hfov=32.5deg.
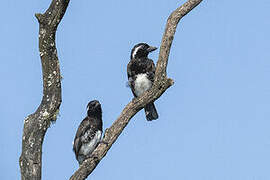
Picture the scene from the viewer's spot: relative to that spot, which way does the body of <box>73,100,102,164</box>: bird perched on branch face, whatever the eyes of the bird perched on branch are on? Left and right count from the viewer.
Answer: facing the viewer and to the right of the viewer

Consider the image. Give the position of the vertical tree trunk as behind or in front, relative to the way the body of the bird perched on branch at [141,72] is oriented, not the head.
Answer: in front

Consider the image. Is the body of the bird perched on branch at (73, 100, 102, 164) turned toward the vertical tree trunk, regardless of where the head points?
no

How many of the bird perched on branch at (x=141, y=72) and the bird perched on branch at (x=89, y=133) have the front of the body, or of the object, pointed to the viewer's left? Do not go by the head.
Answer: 0

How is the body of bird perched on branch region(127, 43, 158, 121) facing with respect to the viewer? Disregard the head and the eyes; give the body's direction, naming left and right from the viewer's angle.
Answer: facing the viewer
